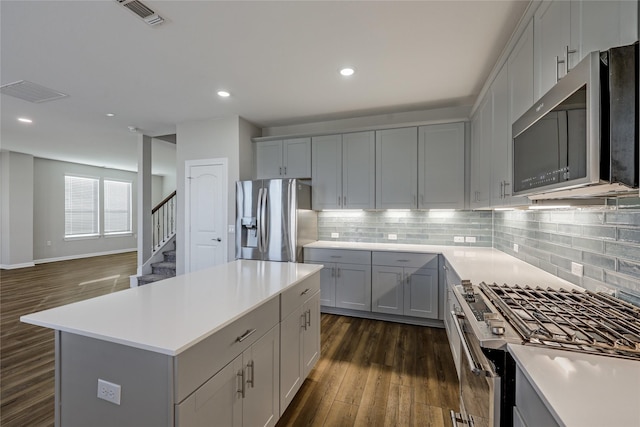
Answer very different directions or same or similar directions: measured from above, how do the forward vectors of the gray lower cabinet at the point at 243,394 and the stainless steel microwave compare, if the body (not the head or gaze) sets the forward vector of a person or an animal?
very different directions

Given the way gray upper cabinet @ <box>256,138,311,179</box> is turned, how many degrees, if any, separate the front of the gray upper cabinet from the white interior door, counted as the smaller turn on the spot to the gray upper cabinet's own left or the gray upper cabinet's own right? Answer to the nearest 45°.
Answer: approximately 90° to the gray upper cabinet's own right

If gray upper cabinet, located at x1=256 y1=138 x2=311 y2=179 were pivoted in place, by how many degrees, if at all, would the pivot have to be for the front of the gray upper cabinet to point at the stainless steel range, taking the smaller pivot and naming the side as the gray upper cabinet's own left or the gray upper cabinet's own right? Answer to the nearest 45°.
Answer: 0° — it already faces it

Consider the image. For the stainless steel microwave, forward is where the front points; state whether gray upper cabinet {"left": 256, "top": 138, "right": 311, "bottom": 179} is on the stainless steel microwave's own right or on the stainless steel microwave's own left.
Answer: on the stainless steel microwave's own right

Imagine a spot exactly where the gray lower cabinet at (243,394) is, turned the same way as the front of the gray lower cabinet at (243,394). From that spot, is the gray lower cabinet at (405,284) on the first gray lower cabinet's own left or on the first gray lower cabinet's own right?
on the first gray lower cabinet's own left

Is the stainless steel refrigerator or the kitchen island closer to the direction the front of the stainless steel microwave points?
the kitchen island

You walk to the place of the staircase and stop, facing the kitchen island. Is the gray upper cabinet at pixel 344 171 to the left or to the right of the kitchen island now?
left

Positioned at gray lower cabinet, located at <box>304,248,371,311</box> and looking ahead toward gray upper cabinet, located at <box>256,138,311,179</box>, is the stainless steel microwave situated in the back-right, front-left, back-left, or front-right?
back-left

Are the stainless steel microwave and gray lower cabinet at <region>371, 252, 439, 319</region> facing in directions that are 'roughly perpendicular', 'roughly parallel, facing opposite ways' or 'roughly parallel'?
roughly perpendicular

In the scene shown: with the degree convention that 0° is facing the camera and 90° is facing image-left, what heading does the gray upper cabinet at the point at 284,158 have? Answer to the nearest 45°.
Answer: approximately 0°
